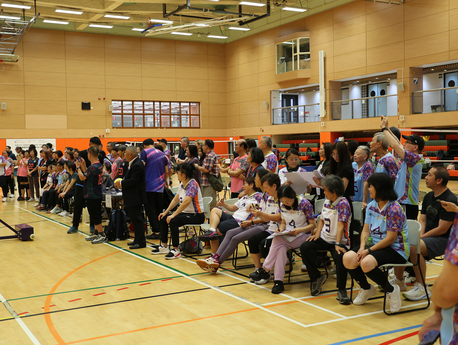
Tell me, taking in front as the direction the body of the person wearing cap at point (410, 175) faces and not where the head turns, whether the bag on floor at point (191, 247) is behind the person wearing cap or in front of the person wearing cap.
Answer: in front

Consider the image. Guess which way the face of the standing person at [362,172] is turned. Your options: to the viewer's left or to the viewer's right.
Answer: to the viewer's left

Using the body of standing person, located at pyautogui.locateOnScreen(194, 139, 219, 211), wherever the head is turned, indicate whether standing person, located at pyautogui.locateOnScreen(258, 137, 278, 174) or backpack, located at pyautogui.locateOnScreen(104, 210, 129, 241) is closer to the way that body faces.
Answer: the backpack

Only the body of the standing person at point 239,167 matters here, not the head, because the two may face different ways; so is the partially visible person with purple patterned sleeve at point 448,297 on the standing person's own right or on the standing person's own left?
on the standing person's own left

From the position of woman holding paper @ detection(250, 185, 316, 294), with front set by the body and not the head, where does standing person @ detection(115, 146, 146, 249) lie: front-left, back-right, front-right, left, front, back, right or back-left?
right

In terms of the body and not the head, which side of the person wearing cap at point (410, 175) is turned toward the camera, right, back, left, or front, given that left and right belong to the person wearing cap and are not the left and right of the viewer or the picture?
left

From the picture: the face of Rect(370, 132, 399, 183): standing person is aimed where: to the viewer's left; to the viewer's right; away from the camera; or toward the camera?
to the viewer's left

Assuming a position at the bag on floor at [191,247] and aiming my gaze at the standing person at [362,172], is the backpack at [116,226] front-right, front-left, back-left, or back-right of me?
back-left

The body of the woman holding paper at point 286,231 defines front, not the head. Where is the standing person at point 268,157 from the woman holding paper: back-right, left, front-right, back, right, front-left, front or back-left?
back-right
